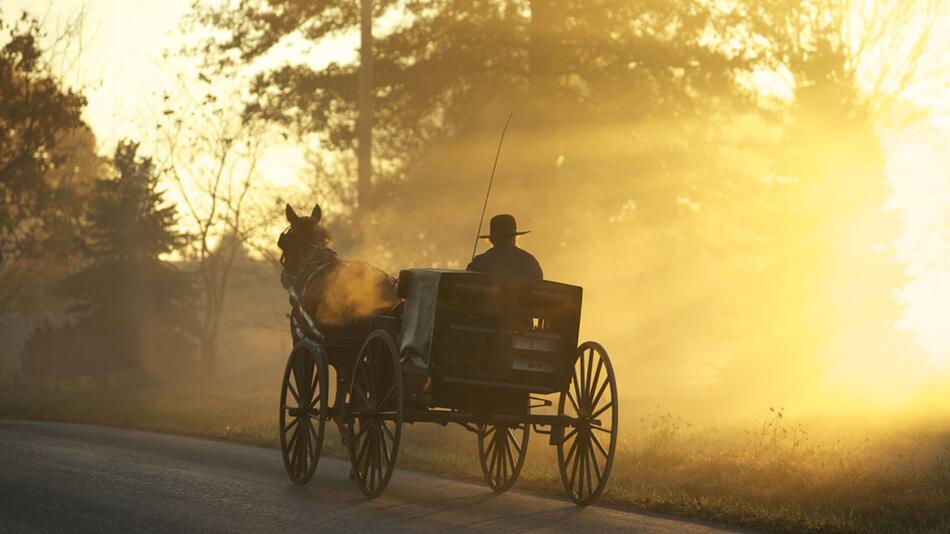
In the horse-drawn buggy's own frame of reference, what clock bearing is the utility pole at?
The utility pole is roughly at 1 o'clock from the horse-drawn buggy.

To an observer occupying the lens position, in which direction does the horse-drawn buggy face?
facing away from the viewer and to the left of the viewer

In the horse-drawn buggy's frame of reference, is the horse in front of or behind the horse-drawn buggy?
in front

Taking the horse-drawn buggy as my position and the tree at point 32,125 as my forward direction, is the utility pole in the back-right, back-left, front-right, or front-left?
front-right

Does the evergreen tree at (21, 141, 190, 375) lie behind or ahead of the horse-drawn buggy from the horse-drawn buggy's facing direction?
ahead
